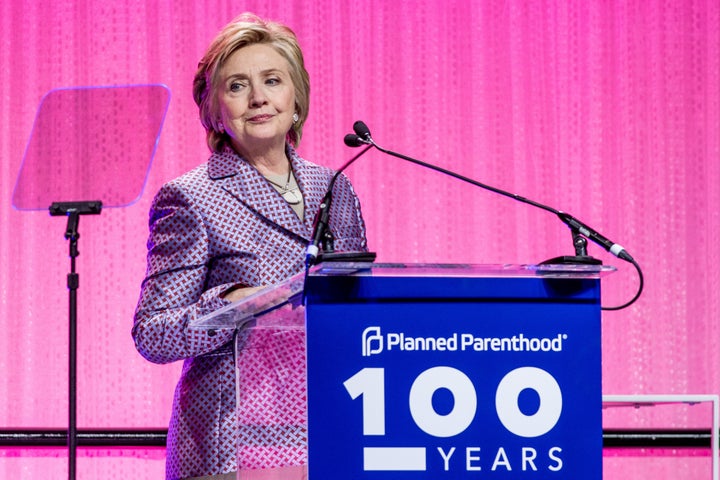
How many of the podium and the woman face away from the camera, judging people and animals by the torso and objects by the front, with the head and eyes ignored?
0

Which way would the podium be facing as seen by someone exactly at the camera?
facing the viewer and to the right of the viewer

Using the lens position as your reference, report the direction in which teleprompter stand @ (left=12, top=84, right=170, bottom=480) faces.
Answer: facing away from the viewer and to the right of the viewer

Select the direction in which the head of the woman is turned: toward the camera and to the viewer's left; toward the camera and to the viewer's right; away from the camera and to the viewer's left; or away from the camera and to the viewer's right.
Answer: toward the camera and to the viewer's left

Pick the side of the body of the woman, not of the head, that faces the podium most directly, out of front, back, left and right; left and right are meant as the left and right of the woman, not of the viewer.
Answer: front

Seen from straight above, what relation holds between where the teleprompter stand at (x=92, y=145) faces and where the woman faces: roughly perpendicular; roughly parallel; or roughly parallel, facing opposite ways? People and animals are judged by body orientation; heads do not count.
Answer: roughly perpendicular
